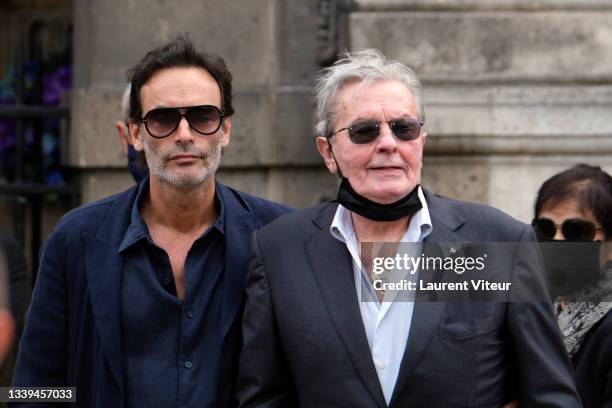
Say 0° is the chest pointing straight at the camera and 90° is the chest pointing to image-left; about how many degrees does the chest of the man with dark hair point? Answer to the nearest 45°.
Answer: approximately 0°

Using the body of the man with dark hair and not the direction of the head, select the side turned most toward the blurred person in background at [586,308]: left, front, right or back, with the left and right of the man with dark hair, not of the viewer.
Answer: left

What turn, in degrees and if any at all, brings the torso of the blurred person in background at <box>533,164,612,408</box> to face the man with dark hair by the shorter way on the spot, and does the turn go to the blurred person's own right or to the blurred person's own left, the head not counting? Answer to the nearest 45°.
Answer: approximately 45° to the blurred person's own right

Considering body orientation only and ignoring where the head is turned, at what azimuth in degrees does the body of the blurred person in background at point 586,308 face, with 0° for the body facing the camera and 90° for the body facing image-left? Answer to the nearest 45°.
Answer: approximately 45°
